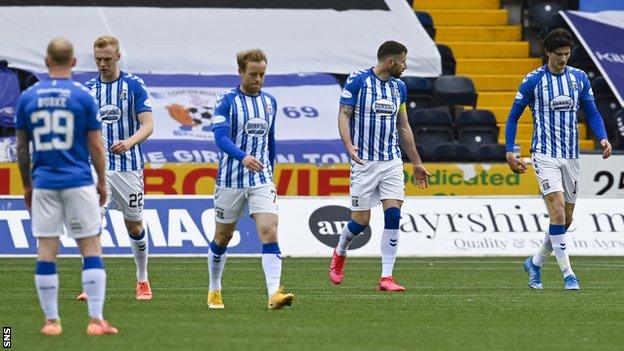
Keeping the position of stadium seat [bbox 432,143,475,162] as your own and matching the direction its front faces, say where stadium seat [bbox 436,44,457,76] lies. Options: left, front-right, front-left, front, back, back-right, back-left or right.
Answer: back

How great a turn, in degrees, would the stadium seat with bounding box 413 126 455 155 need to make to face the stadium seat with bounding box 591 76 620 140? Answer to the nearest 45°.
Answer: approximately 135° to its left

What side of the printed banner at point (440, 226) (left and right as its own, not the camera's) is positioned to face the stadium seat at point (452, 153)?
back

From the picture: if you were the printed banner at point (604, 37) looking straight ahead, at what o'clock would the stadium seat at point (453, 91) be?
The stadium seat is roughly at 2 o'clock from the printed banner.

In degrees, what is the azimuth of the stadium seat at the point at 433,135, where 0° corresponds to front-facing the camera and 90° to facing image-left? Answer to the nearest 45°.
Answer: approximately 0°
